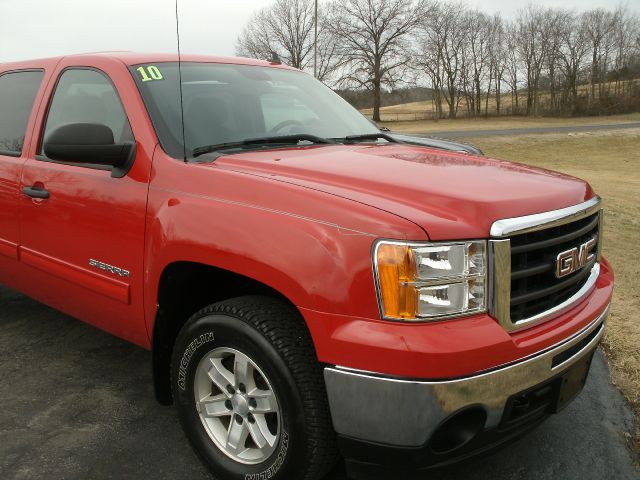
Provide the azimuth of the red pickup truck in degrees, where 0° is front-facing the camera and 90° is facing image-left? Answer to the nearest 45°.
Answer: approximately 315°
